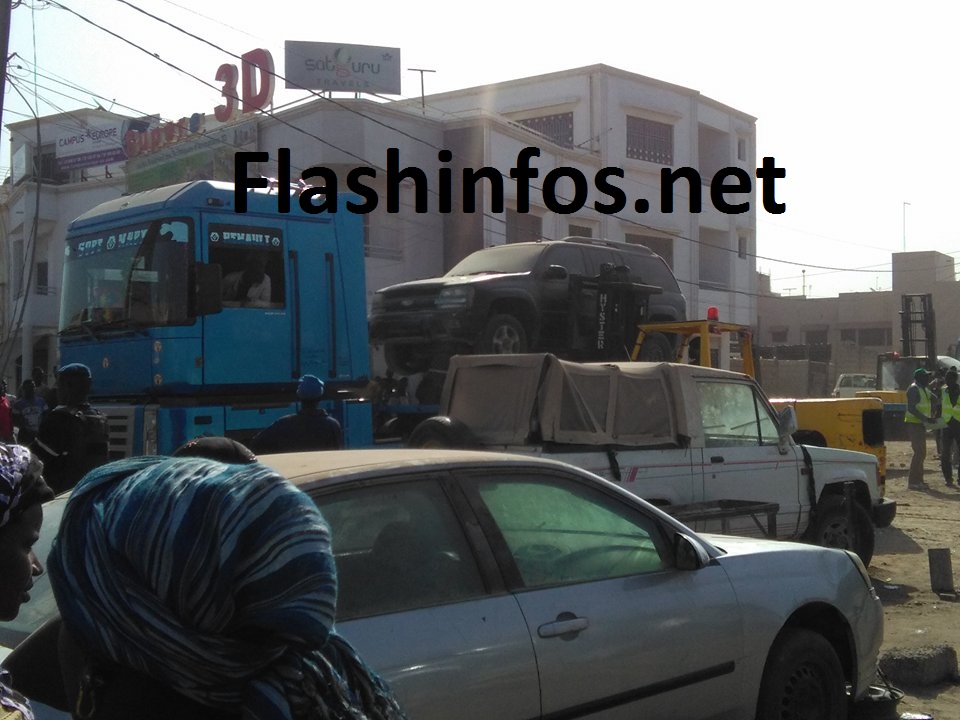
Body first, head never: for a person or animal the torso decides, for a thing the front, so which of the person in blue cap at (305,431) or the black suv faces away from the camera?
the person in blue cap

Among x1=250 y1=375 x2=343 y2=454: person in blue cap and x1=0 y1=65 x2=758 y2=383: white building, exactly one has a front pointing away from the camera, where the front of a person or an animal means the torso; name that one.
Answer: the person in blue cap

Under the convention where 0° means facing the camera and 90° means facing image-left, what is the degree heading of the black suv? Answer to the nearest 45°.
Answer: approximately 45°

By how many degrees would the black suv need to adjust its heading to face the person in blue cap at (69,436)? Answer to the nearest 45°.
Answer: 0° — it already faces them

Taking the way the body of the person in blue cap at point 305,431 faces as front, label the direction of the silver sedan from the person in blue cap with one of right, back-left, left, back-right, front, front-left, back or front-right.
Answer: back

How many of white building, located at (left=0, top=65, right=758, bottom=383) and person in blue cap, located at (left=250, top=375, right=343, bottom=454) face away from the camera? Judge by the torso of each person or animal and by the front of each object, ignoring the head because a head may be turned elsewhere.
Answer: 1

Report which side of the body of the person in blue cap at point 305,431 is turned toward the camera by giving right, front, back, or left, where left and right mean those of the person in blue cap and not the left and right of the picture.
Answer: back

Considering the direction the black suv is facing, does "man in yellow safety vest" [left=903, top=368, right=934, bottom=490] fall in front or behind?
behind

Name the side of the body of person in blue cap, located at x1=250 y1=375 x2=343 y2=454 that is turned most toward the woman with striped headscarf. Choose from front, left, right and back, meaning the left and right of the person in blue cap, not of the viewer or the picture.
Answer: back

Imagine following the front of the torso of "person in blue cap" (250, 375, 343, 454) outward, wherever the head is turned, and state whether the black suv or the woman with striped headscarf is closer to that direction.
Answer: the black suv
